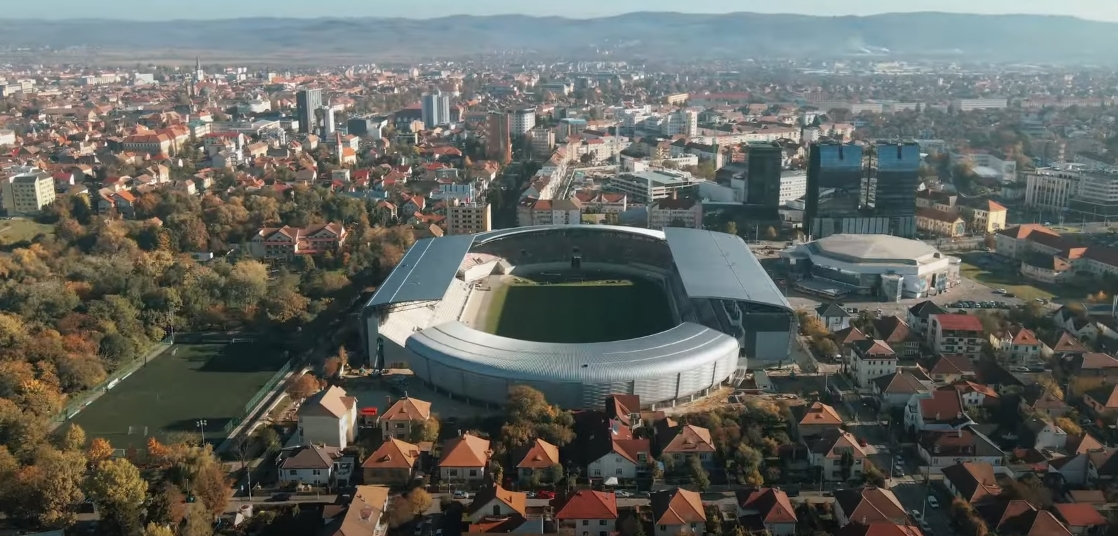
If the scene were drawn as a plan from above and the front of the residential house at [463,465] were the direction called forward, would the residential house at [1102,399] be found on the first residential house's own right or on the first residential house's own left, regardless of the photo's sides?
on the first residential house's own left

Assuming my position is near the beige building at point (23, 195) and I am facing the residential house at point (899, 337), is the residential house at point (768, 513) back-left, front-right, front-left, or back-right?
front-right

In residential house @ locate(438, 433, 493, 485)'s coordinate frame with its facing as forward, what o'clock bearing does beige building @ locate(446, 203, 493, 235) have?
The beige building is roughly at 6 o'clock from the residential house.

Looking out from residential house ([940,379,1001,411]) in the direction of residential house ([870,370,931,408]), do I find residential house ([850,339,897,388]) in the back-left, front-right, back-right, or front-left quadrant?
front-right

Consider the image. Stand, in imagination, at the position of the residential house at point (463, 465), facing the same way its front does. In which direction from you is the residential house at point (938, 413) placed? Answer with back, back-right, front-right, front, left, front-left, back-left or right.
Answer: left

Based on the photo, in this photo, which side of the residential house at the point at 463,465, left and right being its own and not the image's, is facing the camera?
front

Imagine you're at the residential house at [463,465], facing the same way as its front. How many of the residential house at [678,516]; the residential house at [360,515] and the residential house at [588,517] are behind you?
0

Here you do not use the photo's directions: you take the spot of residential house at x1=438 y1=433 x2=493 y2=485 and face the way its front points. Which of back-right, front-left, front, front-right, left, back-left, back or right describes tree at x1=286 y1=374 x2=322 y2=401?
back-right

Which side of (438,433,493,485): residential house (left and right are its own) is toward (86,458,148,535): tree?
right

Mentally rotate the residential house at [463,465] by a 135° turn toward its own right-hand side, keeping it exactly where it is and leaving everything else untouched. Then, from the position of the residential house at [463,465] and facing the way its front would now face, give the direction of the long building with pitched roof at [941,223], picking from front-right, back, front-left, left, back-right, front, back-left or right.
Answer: right

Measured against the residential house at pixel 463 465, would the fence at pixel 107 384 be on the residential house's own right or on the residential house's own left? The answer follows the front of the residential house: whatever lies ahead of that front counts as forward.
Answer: on the residential house's own right

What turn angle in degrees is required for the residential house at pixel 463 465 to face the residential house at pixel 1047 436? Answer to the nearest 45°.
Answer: approximately 90° to its left

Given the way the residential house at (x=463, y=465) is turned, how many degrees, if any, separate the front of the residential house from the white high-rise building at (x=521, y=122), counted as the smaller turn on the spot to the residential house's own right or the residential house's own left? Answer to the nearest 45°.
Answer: approximately 180°

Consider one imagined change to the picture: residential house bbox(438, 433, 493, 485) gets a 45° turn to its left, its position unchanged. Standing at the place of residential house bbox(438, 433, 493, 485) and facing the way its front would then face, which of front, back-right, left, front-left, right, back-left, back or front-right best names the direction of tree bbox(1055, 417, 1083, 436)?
front-left

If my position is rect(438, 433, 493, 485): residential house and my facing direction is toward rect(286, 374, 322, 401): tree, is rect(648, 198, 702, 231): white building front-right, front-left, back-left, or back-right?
front-right

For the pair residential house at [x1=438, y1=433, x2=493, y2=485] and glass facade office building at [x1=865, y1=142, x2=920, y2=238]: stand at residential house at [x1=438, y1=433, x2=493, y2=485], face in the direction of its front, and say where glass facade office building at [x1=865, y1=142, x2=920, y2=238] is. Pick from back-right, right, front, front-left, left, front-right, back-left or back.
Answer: back-left

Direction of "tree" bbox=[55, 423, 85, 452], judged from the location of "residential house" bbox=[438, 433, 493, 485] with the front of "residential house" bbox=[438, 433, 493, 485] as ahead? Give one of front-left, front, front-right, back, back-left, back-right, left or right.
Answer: right

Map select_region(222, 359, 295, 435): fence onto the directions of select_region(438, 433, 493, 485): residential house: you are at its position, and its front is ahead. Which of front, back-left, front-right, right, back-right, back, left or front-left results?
back-right

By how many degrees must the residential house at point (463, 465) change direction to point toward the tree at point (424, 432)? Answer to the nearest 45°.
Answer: approximately 135° to its right

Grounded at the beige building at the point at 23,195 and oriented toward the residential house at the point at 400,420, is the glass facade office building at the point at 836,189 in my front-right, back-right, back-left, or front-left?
front-left
